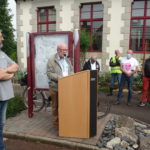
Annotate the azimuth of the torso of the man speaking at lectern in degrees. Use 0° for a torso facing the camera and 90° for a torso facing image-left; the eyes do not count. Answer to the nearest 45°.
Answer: approximately 315°

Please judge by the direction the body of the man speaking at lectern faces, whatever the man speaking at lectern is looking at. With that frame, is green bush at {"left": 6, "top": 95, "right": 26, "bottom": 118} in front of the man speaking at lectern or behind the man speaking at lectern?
behind
